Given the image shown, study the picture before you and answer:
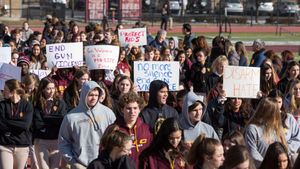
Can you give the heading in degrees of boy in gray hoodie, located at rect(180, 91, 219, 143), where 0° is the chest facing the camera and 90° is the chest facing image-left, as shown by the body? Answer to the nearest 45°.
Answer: approximately 315°
